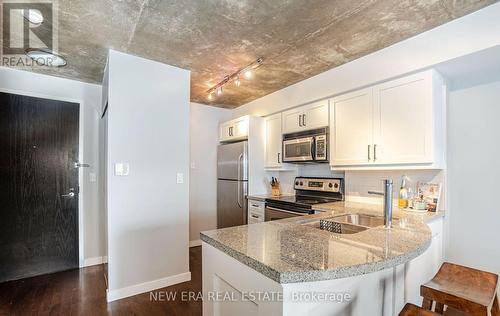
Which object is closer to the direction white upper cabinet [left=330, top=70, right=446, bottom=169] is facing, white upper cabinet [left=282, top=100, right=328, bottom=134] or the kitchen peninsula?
the kitchen peninsula

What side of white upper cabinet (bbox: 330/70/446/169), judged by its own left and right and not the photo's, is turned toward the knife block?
right

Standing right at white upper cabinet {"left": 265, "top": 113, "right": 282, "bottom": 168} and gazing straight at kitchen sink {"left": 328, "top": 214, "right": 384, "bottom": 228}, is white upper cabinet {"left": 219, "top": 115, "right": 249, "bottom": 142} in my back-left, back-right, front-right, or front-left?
back-right

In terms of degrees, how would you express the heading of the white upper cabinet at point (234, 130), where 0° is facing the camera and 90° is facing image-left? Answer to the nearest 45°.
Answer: approximately 45°

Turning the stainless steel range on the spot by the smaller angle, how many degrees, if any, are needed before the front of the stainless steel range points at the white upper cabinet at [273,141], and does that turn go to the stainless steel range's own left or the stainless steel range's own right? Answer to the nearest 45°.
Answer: approximately 90° to the stainless steel range's own right

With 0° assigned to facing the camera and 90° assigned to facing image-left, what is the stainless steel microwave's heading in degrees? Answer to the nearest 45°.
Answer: approximately 45°

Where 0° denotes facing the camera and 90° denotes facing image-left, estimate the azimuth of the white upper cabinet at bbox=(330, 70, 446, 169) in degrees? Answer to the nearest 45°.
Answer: approximately 45°

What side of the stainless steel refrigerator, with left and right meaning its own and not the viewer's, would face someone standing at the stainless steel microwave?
left
